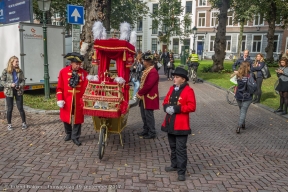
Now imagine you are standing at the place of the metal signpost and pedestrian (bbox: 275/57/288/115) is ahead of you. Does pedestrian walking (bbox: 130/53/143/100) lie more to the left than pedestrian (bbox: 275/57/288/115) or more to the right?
left

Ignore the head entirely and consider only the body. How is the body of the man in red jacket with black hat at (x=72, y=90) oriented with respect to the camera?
toward the camera

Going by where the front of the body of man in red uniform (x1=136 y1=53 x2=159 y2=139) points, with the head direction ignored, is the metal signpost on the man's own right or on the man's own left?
on the man's own right

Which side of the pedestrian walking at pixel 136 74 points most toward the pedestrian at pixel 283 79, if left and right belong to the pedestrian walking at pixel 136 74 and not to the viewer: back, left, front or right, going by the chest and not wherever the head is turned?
left

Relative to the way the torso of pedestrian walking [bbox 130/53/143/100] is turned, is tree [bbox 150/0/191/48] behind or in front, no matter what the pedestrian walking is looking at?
behind

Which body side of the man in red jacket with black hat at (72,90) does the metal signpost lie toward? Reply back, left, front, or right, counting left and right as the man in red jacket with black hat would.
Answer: back

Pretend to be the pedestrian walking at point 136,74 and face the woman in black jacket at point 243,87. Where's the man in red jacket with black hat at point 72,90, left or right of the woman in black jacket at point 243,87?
right

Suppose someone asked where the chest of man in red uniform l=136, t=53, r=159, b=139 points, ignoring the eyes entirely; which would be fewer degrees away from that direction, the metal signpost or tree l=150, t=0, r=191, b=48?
the metal signpost

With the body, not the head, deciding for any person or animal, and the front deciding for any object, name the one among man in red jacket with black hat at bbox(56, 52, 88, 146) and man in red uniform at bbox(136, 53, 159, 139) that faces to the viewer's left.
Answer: the man in red uniform

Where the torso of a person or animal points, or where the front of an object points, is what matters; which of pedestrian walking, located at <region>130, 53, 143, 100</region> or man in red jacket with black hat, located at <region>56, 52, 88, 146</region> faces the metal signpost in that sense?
the pedestrian walking

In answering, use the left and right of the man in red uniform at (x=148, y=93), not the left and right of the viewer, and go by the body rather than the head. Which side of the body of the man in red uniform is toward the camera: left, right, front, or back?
left

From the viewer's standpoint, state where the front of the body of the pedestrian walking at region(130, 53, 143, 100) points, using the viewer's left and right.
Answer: facing the viewer and to the left of the viewer

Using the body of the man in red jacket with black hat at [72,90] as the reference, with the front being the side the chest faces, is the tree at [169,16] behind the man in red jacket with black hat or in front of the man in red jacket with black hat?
behind

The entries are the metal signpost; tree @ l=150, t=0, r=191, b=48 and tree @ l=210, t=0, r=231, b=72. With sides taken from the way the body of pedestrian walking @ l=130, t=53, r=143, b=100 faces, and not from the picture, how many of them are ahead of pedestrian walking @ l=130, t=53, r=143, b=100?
1

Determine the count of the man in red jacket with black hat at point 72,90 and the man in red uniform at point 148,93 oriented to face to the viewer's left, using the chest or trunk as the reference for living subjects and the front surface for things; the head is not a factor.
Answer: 1
